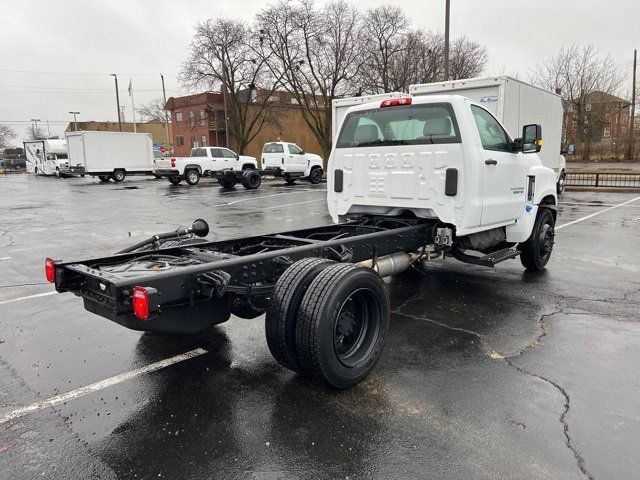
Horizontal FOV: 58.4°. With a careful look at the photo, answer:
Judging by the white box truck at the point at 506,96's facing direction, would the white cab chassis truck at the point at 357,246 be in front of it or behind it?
behind

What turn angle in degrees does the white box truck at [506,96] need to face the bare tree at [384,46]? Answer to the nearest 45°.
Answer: approximately 45° to its left

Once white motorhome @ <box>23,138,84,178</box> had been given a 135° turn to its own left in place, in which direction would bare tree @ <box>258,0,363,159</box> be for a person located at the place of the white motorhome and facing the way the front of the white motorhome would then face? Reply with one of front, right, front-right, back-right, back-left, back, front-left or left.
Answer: back-right

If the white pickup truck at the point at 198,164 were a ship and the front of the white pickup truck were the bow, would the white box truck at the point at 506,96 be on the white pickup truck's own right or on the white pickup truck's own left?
on the white pickup truck's own right

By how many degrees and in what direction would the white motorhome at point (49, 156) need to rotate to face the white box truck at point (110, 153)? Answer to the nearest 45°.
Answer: approximately 45° to its right

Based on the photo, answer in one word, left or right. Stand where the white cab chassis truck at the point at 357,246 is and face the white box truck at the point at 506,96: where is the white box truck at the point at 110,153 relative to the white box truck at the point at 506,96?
left

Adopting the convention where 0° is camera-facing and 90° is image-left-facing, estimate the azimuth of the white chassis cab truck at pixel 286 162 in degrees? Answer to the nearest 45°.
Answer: approximately 225°

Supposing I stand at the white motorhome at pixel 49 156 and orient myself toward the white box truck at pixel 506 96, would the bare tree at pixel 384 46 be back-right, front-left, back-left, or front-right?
front-left

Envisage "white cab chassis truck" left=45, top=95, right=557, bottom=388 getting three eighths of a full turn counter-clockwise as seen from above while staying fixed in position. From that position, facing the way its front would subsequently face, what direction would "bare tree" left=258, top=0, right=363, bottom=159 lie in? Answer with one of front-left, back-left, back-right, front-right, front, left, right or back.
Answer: right

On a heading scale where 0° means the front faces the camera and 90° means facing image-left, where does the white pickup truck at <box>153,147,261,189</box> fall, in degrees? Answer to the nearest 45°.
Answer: approximately 225°

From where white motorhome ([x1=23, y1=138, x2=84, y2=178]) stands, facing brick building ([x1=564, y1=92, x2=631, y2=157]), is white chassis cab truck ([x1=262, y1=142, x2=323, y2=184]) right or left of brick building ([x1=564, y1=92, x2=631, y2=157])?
right

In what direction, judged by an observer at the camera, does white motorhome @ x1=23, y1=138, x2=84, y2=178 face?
facing the viewer and to the right of the viewer

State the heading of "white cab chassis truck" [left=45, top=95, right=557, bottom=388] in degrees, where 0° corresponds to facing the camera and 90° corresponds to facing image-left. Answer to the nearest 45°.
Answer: approximately 225°

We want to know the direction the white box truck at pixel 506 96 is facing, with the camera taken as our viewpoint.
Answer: facing away from the viewer and to the right of the viewer

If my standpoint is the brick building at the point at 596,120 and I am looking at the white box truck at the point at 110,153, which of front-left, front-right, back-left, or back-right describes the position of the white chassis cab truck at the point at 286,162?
front-left
